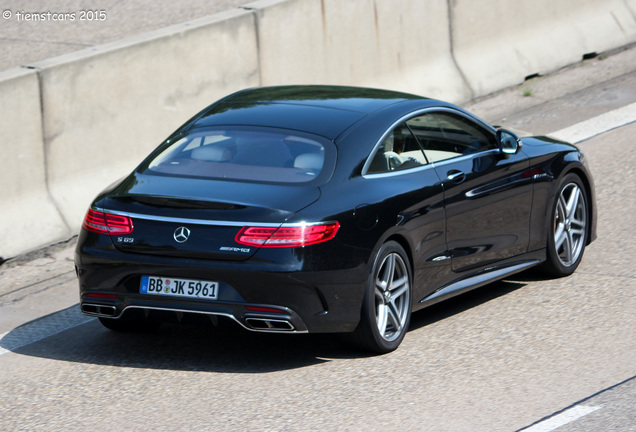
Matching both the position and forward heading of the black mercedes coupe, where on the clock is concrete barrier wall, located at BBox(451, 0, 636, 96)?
The concrete barrier wall is roughly at 11 o'clock from the black mercedes coupe.

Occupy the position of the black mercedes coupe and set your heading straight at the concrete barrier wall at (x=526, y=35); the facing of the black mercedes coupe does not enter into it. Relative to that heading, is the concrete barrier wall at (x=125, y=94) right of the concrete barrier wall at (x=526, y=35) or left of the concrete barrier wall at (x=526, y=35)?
left

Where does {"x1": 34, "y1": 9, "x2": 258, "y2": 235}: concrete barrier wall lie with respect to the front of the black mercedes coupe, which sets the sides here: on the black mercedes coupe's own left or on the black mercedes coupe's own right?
on the black mercedes coupe's own left

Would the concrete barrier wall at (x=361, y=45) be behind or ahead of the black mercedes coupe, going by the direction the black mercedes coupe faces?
ahead

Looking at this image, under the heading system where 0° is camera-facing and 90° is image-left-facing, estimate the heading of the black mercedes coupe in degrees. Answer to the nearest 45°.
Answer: approximately 225°

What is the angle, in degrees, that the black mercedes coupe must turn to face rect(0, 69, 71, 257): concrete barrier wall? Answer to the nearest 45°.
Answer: approximately 90° to its left
